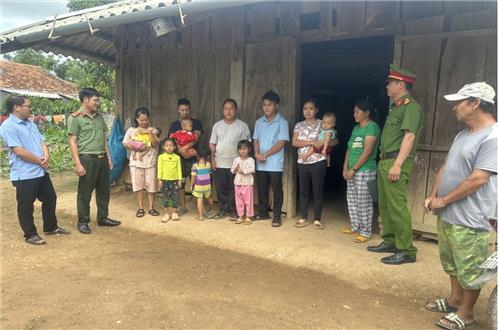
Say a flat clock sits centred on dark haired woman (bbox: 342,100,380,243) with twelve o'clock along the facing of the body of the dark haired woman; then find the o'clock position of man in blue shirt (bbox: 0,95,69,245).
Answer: The man in blue shirt is roughly at 1 o'clock from the dark haired woman.

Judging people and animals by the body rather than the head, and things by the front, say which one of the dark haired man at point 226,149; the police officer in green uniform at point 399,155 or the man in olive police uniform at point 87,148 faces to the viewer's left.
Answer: the police officer in green uniform

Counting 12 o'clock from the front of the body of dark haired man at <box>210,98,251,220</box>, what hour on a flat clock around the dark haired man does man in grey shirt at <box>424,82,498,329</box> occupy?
The man in grey shirt is roughly at 11 o'clock from the dark haired man.

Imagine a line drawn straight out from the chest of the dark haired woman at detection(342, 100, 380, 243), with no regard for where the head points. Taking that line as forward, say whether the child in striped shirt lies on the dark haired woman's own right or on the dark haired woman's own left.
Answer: on the dark haired woman's own right

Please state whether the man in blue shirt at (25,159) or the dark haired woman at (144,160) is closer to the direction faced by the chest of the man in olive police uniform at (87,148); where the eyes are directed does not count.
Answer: the dark haired woman

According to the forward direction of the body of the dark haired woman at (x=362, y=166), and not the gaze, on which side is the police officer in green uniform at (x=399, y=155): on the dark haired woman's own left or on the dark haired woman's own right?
on the dark haired woman's own left

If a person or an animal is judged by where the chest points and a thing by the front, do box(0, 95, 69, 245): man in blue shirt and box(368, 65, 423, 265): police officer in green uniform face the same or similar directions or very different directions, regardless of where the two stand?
very different directions
